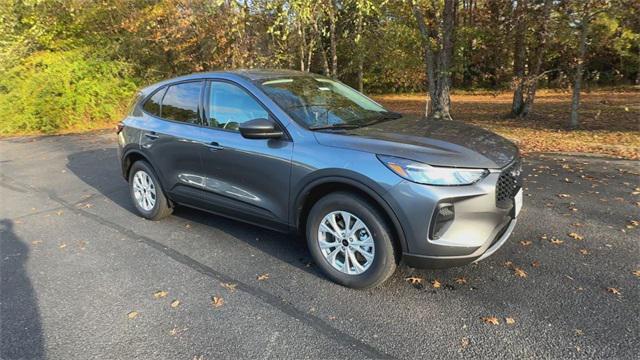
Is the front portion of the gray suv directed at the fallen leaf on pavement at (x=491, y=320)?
yes

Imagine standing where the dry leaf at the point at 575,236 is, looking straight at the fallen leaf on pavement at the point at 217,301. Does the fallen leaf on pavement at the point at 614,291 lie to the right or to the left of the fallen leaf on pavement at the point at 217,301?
left

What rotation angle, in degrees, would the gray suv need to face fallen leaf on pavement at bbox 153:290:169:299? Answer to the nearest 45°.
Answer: approximately 135° to its right

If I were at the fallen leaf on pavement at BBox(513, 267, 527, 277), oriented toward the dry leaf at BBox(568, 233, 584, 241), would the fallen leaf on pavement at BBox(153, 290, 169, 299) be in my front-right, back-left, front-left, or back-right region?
back-left

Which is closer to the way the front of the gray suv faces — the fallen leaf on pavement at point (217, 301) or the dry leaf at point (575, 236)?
the dry leaf

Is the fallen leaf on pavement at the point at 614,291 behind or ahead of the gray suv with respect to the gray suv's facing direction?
ahead

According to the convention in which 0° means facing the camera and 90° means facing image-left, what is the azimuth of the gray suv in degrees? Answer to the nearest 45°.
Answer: approximately 315°

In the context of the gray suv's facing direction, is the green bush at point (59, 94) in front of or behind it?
behind

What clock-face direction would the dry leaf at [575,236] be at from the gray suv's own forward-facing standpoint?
The dry leaf is roughly at 10 o'clock from the gray suv.
